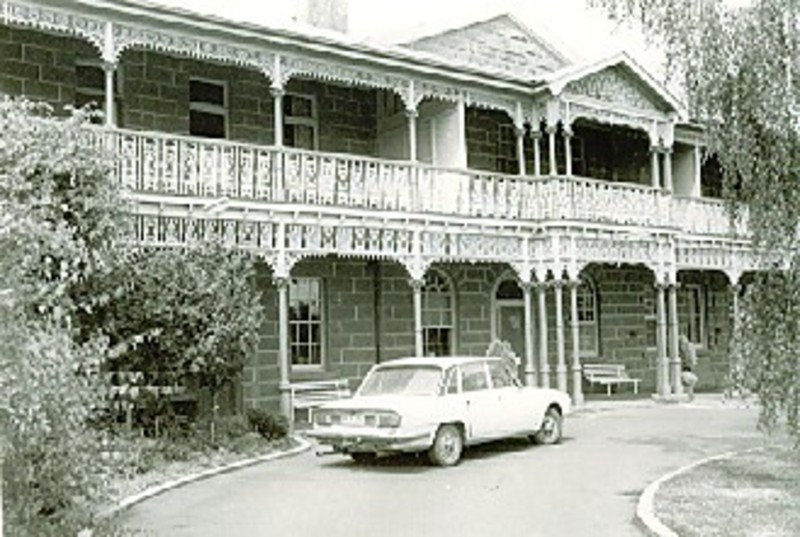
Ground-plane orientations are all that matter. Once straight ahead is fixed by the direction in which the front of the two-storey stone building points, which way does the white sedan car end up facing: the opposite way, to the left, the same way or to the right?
to the left

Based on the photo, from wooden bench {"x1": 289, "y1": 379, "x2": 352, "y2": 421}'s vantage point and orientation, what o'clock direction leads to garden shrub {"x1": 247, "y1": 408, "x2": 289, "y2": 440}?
The garden shrub is roughly at 2 o'clock from the wooden bench.

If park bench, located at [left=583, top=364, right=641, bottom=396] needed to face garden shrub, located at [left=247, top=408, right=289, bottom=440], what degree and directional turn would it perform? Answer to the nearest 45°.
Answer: approximately 90° to its right

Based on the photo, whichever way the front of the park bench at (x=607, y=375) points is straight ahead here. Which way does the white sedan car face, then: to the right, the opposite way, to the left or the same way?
to the left

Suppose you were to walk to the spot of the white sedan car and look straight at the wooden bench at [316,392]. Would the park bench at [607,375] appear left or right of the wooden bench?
right

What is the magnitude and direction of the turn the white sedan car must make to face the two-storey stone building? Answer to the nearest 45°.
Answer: approximately 45° to its left

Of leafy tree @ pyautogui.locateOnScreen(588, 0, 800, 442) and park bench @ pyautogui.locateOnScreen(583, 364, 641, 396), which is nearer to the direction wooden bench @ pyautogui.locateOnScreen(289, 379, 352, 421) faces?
the leafy tree

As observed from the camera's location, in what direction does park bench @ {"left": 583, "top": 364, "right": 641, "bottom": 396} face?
facing the viewer and to the right of the viewer

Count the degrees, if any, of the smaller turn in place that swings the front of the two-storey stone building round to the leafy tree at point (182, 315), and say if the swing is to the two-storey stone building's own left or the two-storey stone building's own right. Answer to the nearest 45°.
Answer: approximately 90° to the two-storey stone building's own right

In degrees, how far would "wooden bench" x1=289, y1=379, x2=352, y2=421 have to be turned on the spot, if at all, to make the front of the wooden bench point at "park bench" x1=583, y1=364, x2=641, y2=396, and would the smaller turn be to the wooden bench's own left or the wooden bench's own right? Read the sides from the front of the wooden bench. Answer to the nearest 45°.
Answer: approximately 90° to the wooden bench's own left

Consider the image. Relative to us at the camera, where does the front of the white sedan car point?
facing away from the viewer and to the right of the viewer

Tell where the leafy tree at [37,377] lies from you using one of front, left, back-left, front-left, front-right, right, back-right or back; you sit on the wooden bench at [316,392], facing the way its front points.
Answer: front-right

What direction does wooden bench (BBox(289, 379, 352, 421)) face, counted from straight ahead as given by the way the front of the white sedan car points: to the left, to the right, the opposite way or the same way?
to the right

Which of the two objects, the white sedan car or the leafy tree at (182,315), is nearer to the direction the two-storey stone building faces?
the white sedan car

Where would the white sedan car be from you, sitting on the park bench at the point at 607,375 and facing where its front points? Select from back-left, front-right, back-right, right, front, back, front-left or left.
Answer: front-right

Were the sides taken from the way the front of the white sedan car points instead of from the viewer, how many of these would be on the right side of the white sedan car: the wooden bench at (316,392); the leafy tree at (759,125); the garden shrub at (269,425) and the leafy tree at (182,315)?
1
